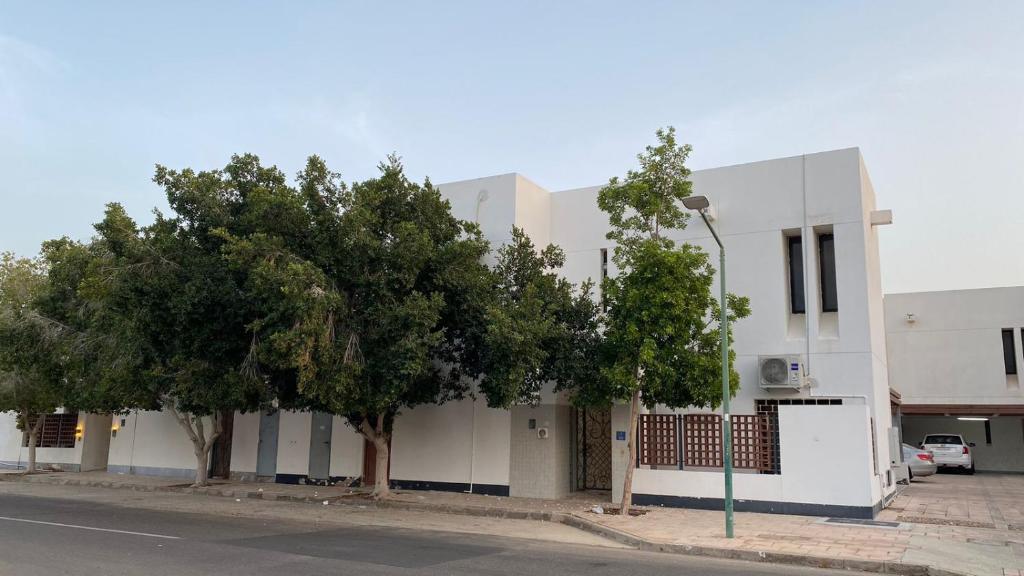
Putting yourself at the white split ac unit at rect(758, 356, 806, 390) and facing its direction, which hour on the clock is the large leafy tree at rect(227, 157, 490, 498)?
The large leafy tree is roughly at 2 o'clock from the white split ac unit.

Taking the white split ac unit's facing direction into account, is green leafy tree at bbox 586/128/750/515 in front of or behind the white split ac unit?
in front

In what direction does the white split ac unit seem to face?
toward the camera

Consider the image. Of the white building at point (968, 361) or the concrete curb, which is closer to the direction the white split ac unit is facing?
the concrete curb

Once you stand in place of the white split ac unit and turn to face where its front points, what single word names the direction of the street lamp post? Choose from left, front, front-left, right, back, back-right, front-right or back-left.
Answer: front

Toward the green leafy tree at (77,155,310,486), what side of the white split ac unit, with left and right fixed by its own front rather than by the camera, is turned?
right

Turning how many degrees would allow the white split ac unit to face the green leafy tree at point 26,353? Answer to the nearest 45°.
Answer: approximately 90° to its right

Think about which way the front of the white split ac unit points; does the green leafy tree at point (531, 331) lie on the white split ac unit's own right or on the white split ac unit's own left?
on the white split ac unit's own right
